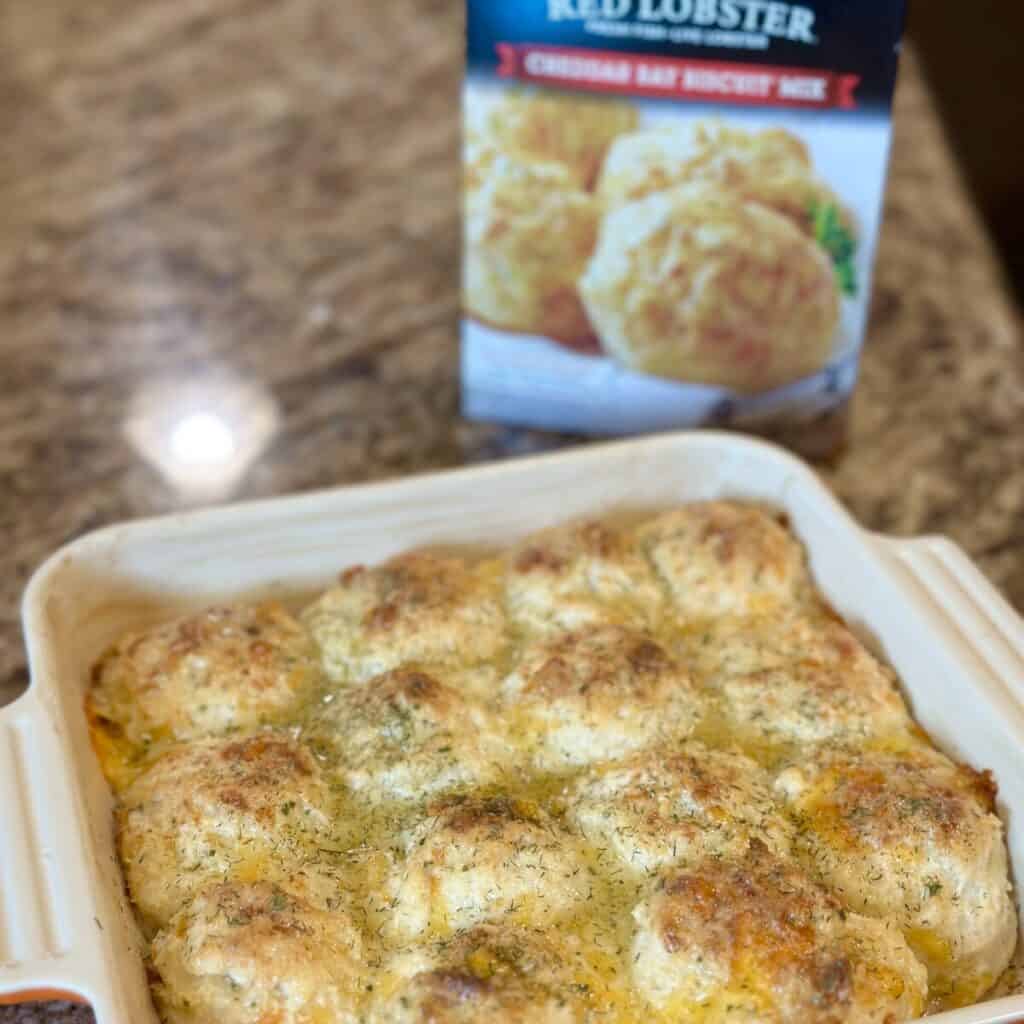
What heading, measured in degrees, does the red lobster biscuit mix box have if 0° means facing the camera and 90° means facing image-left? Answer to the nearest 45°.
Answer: approximately 0°

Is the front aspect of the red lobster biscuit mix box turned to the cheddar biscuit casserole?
yes
